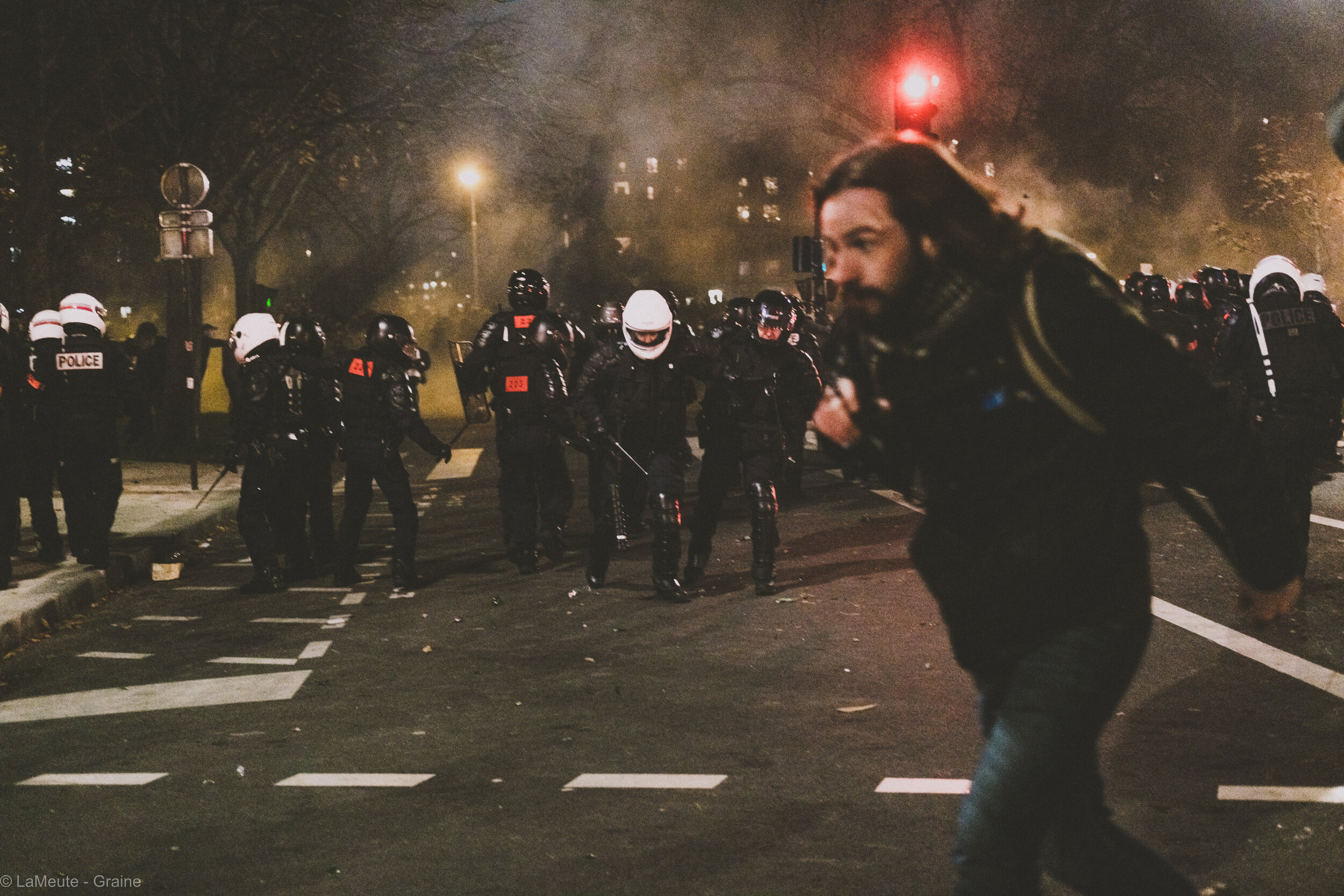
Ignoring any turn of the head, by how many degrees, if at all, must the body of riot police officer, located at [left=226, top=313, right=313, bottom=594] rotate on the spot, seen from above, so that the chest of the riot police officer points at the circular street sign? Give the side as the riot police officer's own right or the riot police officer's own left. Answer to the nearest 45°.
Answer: approximately 90° to the riot police officer's own right

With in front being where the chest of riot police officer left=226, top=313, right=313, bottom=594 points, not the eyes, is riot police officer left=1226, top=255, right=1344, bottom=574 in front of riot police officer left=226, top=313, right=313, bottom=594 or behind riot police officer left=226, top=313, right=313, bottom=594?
behind

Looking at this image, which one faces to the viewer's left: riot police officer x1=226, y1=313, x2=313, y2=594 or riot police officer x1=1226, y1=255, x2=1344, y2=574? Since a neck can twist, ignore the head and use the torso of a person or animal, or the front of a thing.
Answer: riot police officer x1=226, y1=313, x2=313, y2=594

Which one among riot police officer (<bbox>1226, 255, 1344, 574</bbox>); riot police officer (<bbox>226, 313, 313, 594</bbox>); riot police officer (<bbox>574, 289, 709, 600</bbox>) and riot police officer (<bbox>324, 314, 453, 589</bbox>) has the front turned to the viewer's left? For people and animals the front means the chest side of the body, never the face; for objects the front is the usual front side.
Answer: riot police officer (<bbox>226, 313, 313, 594</bbox>)

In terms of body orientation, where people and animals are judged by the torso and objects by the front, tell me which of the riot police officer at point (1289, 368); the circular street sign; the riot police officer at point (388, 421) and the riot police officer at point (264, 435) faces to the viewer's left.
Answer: the riot police officer at point (264, 435)
